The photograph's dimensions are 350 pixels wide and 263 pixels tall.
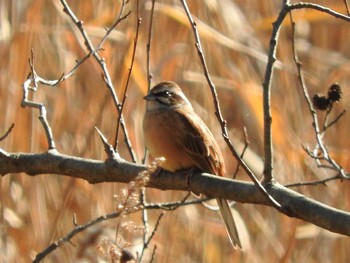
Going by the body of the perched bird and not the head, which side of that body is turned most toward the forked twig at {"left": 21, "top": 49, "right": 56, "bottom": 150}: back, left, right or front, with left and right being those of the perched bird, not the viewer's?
front

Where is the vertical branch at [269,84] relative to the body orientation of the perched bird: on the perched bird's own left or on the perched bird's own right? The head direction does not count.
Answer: on the perched bird's own left

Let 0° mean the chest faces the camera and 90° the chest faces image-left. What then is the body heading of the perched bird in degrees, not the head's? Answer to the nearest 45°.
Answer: approximately 45°
